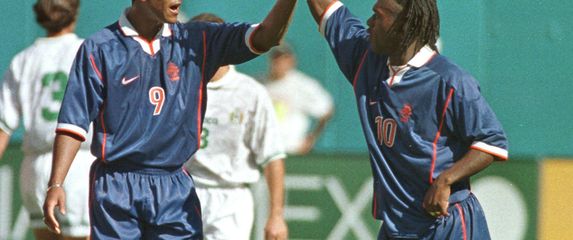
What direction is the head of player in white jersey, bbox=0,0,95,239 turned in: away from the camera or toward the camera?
away from the camera

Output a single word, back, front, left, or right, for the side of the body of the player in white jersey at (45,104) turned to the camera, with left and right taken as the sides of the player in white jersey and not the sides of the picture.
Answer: back

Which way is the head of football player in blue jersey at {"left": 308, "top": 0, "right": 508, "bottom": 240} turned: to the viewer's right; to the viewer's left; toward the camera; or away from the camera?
to the viewer's left

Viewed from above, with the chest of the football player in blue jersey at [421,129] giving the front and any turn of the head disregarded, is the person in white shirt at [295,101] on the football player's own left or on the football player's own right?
on the football player's own right

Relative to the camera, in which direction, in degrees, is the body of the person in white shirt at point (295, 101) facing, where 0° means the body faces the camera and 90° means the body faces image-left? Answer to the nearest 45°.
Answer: approximately 45°
